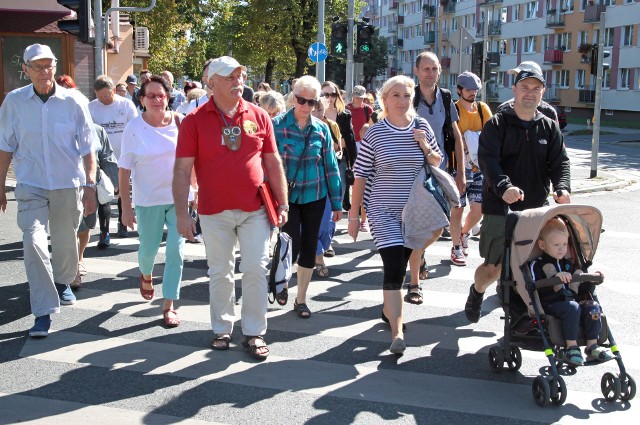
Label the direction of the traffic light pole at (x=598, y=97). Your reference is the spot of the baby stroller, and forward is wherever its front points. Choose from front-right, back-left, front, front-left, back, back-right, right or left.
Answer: back-left

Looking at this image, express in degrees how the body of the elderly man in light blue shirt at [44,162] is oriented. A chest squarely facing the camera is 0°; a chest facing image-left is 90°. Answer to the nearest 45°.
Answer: approximately 0°

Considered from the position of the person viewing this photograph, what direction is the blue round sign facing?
facing the viewer

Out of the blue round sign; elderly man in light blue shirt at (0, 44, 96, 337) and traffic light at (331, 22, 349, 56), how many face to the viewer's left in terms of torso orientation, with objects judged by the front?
0

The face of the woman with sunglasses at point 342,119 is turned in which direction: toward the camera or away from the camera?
toward the camera

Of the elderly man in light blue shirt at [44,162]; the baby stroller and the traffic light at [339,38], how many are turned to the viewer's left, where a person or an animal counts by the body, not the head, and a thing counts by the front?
0

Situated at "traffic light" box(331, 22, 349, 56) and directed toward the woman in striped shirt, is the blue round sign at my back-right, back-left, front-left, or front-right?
back-right

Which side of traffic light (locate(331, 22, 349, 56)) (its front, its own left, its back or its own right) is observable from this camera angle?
front

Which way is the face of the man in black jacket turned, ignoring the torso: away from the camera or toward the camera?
toward the camera

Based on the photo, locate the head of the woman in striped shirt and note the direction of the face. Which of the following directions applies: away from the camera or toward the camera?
toward the camera

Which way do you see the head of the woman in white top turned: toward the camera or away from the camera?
toward the camera

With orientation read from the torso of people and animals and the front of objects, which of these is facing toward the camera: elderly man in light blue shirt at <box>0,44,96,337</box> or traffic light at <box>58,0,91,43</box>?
the elderly man in light blue shirt

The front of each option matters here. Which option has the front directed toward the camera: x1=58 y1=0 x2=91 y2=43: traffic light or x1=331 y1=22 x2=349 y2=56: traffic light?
x1=331 y1=22 x2=349 y2=56: traffic light

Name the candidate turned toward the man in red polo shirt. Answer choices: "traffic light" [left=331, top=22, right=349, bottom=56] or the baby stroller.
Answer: the traffic light

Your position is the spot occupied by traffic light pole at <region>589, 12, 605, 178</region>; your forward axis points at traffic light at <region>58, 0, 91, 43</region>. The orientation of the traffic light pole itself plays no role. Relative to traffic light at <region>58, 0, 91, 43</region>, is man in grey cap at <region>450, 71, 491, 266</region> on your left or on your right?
left

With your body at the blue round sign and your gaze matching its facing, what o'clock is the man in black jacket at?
The man in black jacket is roughly at 12 o'clock from the blue round sign.

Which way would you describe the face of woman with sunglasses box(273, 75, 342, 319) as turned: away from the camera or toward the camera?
toward the camera
